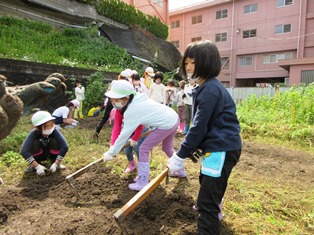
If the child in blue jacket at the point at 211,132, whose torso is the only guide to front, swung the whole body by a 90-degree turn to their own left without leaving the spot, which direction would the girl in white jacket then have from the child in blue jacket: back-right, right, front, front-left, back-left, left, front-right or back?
back-right

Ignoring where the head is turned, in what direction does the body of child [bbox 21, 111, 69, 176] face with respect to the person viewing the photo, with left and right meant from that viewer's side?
facing the viewer

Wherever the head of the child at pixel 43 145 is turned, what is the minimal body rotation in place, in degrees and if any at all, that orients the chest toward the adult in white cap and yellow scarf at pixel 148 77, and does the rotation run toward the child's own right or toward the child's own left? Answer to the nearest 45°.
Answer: approximately 135° to the child's own left

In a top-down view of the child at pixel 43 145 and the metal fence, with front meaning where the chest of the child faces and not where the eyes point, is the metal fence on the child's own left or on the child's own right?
on the child's own left

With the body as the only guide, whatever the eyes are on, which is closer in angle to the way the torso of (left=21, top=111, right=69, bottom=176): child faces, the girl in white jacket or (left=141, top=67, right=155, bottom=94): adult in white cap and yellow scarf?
the girl in white jacket

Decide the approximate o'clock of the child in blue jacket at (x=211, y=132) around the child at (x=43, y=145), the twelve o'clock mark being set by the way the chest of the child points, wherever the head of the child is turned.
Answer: The child in blue jacket is roughly at 11 o'clock from the child.

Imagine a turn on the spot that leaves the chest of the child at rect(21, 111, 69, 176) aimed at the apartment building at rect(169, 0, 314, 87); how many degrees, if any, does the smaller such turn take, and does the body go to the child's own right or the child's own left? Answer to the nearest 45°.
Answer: approximately 135° to the child's own left

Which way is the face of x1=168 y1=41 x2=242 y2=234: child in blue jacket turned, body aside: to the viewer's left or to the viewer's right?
to the viewer's left

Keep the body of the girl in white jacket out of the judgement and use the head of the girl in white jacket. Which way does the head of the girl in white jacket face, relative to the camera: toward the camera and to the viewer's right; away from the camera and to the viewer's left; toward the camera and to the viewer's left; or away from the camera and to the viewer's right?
toward the camera and to the viewer's left

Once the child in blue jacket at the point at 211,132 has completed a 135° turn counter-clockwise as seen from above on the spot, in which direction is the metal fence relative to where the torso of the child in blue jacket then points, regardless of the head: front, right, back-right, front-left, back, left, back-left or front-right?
back-left

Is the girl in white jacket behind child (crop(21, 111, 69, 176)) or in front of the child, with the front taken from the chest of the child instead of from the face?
in front
